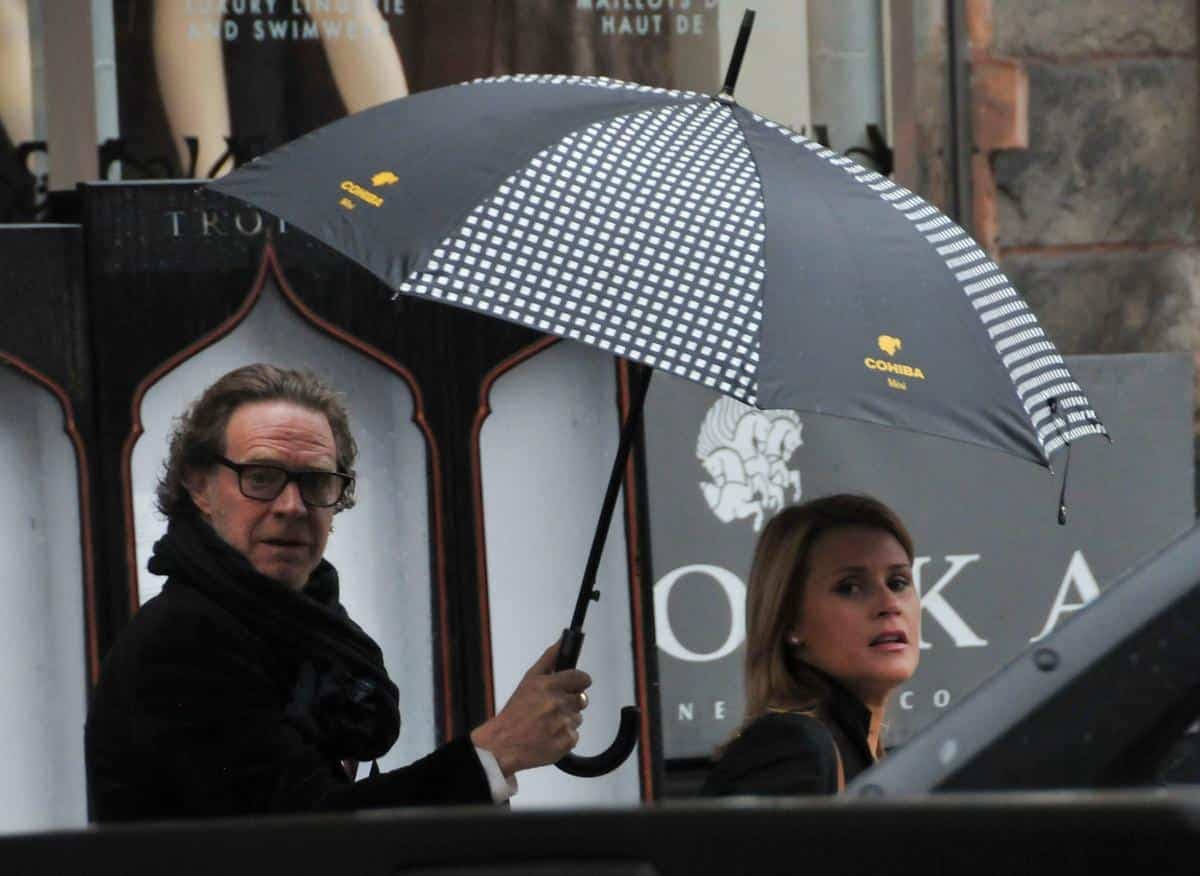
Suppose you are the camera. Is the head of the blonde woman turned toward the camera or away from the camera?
toward the camera

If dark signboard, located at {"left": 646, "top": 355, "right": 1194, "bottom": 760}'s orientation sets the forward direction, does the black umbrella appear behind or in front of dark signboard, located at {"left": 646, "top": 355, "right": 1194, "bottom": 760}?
in front

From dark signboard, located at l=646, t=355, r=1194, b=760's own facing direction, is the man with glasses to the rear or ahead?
ahead

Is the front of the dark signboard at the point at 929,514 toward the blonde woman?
yes

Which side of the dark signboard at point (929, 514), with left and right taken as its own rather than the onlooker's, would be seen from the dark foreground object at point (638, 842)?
front

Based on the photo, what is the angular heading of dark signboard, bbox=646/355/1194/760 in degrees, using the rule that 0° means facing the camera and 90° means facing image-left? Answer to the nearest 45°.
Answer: approximately 0°

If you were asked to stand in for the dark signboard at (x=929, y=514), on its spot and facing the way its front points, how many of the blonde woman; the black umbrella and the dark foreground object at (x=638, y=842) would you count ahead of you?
3
